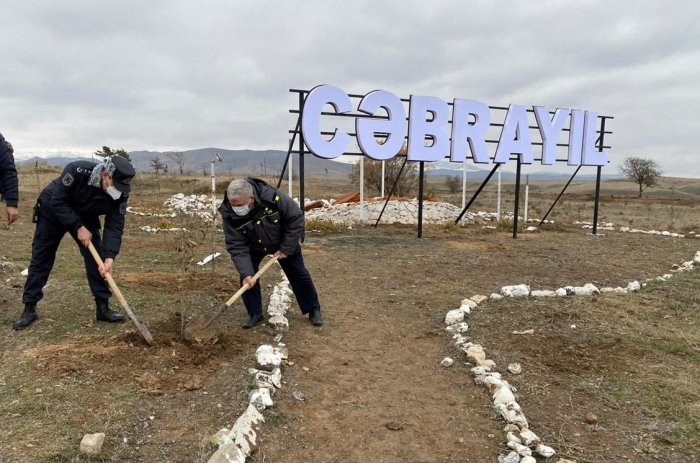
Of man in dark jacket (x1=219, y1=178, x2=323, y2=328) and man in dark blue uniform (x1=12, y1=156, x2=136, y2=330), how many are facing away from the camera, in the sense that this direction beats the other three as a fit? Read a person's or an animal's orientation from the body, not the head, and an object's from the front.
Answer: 0

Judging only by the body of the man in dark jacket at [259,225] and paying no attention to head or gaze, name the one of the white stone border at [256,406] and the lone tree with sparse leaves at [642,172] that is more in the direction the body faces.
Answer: the white stone border

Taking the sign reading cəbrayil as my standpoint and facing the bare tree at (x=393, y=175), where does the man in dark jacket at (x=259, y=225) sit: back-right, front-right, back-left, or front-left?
back-left

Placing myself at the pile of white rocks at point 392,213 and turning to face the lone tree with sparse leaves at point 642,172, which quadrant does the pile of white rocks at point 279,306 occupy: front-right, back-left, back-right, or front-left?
back-right

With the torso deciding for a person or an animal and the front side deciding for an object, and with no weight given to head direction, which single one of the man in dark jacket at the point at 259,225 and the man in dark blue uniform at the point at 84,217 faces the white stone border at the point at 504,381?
the man in dark blue uniform

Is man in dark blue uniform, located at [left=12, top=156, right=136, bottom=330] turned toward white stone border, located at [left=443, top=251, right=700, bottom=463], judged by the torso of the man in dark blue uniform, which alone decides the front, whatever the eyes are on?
yes

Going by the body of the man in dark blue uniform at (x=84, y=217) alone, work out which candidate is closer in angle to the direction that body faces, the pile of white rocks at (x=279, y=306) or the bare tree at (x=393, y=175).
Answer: the pile of white rocks

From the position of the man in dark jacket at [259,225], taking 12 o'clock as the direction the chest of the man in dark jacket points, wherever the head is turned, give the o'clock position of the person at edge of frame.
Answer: The person at edge of frame is roughly at 2 o'clock from the man in dark jacket.

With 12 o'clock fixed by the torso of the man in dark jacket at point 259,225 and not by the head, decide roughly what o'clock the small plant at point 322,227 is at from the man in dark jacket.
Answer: The small plant is roughly at 5 o'clock from the man in dark jacket.

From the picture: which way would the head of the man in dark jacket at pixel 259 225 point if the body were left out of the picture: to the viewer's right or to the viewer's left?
to the viewer's left

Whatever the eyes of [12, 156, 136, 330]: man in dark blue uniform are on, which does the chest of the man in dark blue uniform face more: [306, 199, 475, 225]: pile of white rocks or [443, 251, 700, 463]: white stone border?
the white stone border
